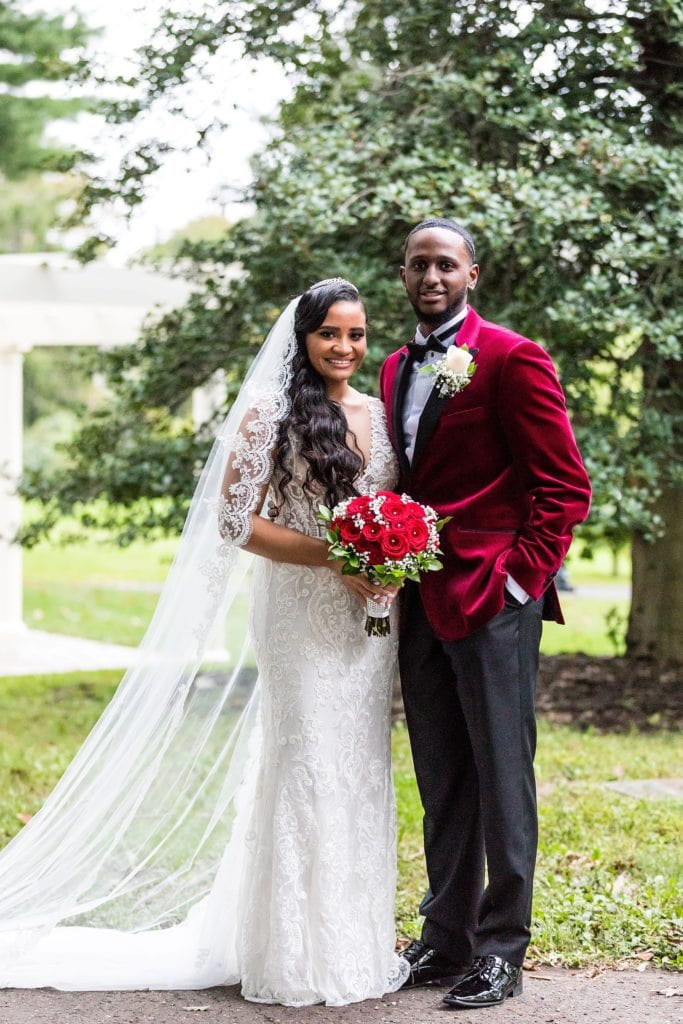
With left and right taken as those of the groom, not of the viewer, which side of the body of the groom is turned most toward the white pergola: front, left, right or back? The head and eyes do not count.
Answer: right

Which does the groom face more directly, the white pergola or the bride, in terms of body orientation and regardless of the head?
the bride

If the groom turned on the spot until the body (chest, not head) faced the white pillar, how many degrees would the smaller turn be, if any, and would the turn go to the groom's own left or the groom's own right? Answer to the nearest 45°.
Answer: approximately 90° to the groom's own right

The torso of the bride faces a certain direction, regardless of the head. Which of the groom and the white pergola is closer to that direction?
the groom

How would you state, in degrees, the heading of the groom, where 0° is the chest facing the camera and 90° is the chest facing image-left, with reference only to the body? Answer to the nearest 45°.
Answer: approximately 45°

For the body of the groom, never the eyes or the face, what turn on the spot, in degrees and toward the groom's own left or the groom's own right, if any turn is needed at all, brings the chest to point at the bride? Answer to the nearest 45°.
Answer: approximately 45° to the groom's own right

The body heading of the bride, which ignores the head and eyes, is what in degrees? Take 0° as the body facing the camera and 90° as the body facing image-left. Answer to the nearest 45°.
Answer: approximately 315°

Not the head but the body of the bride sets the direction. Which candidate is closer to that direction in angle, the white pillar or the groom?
the groom

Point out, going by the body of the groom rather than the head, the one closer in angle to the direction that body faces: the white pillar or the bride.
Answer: the bride
